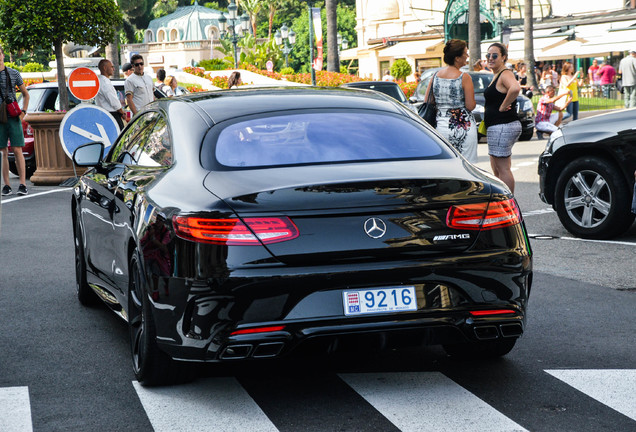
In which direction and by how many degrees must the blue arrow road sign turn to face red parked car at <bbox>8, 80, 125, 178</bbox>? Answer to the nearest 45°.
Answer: approximately 180°

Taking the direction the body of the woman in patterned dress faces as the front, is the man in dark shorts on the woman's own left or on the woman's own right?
on the woman's own left

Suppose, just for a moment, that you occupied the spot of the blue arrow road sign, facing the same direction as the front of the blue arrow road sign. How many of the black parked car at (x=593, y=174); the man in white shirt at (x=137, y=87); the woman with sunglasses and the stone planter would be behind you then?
2

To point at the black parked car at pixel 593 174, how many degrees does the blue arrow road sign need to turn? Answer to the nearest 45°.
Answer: approximately 45° to its left

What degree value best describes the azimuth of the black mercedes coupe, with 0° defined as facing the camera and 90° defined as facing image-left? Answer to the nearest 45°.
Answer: approximately 135°

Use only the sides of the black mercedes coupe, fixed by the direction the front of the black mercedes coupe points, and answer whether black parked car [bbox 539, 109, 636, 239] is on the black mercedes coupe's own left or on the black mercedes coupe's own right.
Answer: on the black mercedes coupe's own right

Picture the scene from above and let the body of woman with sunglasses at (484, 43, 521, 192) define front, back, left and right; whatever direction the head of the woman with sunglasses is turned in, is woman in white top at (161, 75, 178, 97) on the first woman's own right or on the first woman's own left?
on the first woman's own right
